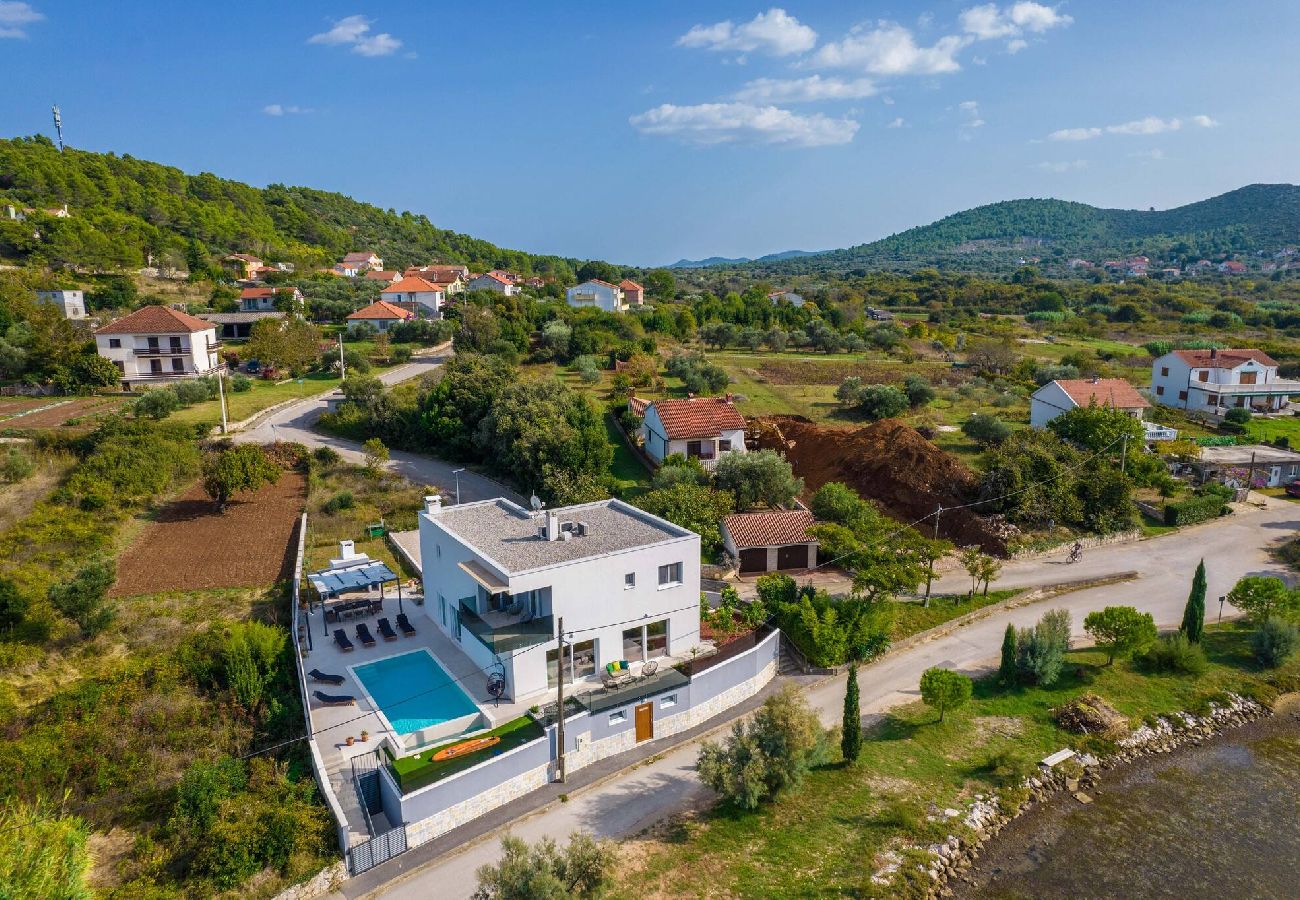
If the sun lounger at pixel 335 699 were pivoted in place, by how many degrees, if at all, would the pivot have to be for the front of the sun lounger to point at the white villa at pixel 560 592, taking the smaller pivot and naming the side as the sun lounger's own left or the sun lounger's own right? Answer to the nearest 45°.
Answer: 0° — it already faces it

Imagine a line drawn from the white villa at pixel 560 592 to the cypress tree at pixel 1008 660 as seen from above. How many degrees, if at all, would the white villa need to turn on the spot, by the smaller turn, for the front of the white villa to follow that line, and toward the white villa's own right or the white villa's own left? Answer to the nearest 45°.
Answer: approximately 45° to the white villa's own left

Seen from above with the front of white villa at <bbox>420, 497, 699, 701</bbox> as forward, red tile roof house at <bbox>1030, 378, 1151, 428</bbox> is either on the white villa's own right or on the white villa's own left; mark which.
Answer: on the white villa's own left

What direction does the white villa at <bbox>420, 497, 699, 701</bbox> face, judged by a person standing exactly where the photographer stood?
facing the viewer and to the right of the viewer

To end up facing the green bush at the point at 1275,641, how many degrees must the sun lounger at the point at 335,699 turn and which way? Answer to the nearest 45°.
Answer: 0° — it already faces it

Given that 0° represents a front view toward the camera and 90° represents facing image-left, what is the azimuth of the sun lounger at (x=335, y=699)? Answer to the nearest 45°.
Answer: approximately 270°

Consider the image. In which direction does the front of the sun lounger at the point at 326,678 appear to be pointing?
to the viewer's right

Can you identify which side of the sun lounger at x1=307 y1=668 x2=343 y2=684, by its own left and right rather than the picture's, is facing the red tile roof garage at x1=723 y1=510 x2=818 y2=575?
front

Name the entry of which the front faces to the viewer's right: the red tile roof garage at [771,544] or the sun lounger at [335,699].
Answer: the sun lounger

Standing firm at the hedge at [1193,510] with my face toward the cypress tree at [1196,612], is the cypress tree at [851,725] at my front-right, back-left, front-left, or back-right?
front-right

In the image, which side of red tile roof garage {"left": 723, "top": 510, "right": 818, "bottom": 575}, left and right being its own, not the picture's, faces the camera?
front

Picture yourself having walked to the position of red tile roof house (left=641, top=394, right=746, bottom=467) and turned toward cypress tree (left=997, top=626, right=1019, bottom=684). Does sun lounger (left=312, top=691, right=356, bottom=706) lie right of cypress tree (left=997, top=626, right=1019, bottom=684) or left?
right

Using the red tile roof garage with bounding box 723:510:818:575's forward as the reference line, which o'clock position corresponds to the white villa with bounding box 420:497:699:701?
The white villa is roughly at 1 o'clock from the red tile roof garage.

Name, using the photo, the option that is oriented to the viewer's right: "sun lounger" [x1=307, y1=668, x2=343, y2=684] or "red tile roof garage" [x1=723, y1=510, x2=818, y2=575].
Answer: the sun lounger

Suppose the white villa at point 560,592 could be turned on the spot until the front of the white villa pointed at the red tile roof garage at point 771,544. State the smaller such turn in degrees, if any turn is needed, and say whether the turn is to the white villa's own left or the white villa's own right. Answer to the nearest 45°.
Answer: approximately 90° to the white villa's own left
